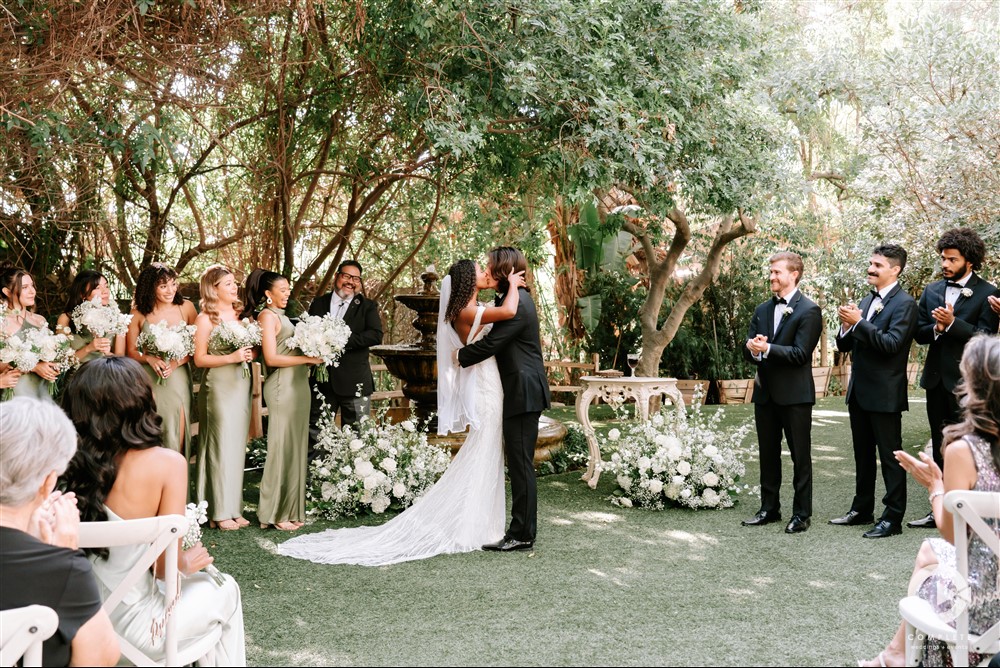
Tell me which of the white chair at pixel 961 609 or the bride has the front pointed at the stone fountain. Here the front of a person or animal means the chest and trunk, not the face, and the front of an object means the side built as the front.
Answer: the white chair

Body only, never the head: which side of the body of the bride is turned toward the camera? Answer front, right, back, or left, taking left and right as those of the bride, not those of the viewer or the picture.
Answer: right

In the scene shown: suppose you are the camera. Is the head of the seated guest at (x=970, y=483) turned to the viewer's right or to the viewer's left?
to the viewer's left

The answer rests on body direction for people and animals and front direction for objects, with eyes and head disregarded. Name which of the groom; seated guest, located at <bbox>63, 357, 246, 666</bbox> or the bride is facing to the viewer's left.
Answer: the groom

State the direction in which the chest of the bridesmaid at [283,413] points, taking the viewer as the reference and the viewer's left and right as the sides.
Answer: facing to the right of the viewer

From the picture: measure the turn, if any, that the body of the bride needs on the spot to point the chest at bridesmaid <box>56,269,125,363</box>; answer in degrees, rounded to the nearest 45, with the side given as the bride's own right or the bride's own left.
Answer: approximately 180°

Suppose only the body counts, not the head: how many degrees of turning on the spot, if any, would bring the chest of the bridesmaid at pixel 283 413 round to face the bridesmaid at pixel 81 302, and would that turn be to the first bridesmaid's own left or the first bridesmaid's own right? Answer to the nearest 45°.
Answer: approximately 180°

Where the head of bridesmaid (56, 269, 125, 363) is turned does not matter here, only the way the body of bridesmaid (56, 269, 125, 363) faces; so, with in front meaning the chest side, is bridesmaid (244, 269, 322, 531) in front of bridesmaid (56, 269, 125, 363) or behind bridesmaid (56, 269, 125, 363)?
in front

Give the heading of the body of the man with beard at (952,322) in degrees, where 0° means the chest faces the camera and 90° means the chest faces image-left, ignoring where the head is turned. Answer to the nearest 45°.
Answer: approximately 45°

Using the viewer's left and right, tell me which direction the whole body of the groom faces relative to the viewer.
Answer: facing to the left of the viewer
